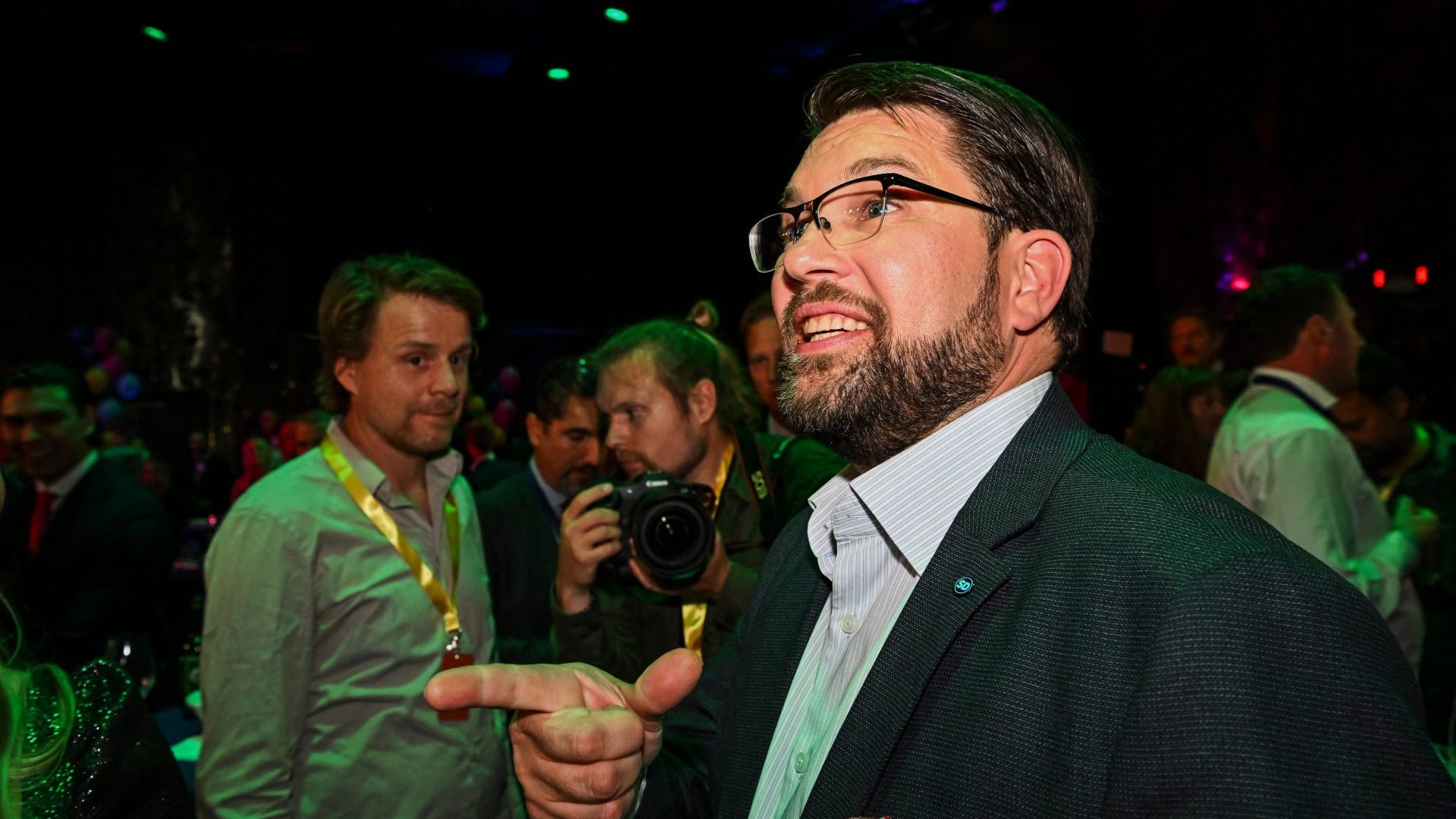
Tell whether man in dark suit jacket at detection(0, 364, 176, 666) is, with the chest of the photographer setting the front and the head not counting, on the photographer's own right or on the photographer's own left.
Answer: on the photographer's own right

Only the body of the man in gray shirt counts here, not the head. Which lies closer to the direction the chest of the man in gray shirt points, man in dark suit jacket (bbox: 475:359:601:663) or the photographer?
the photographer

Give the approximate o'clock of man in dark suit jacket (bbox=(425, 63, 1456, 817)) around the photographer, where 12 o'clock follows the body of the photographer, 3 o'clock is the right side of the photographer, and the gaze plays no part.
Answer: The man in dark suit jacket is roughly at 10 o'clock from the photographer.

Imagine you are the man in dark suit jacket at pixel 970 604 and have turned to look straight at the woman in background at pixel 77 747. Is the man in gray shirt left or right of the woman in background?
right

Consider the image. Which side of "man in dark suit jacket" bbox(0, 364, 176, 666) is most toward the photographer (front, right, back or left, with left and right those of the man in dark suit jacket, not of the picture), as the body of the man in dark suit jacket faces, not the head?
left

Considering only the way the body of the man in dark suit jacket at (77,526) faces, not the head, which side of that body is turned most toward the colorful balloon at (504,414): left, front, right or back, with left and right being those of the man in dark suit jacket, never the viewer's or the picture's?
back

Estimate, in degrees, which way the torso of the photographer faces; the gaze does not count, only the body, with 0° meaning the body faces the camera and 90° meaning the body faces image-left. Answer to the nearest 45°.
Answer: approximately 45°
